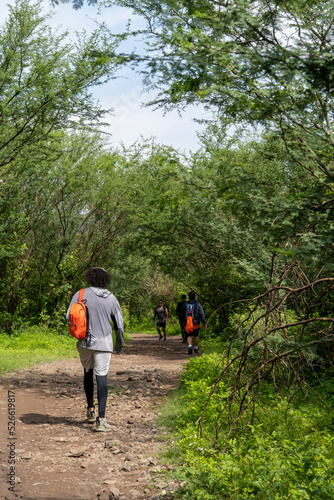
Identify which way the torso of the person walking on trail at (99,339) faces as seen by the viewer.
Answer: away from the camera

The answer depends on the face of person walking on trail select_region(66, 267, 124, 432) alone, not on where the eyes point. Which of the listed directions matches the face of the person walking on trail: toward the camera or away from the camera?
away from the camera

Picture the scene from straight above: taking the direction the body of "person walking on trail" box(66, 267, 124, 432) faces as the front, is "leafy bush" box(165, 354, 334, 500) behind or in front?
behind
